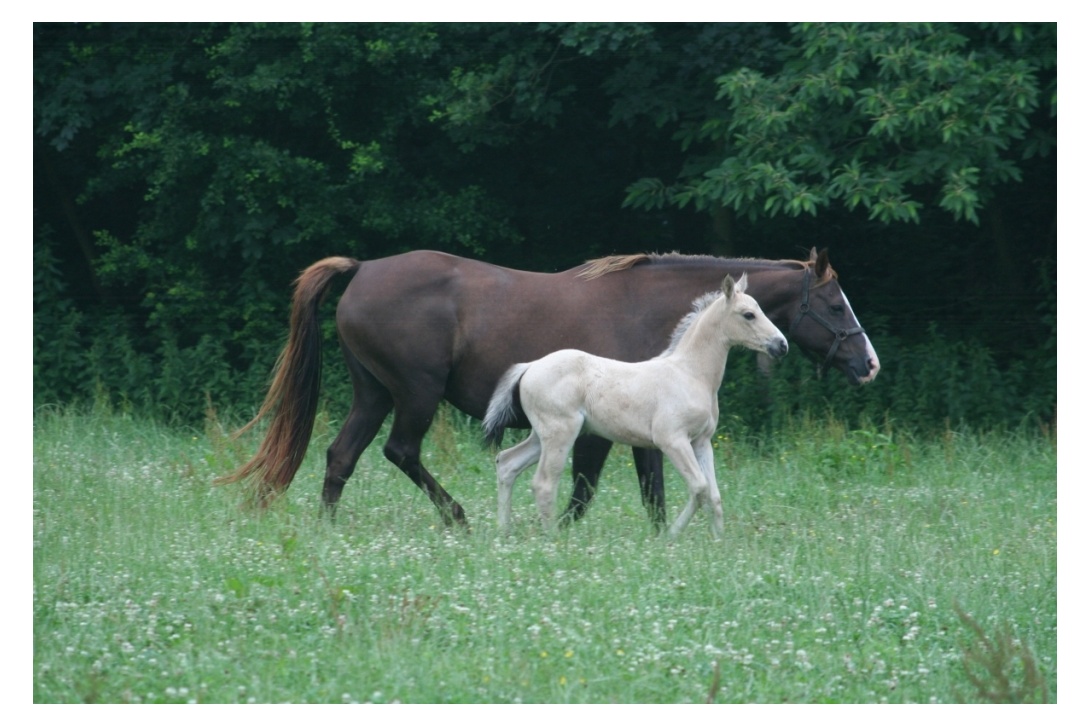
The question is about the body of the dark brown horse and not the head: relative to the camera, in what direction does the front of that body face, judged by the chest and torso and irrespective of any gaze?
to the viewer's right

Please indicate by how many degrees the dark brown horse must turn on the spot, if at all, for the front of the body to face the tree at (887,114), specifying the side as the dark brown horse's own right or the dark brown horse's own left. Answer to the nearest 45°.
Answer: approximately 45° to the dark brown horse's own left
